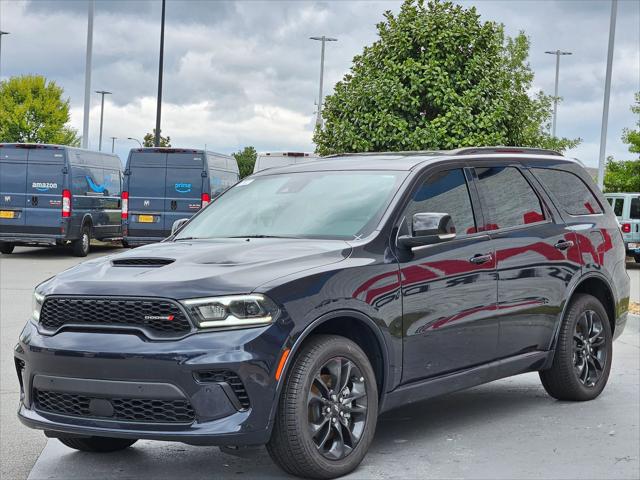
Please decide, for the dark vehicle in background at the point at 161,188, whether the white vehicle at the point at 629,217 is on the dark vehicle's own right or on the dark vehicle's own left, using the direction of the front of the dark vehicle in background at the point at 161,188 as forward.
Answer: on the dark vehicle's own right

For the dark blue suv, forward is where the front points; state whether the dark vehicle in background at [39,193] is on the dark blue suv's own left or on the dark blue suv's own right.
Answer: on the dark blue suv's own right

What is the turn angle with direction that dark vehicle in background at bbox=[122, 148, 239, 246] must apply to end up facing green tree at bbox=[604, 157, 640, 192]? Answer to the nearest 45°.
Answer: approximately 45° to its right

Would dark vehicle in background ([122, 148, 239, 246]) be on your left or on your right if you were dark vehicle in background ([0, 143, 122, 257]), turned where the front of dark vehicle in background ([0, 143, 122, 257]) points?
on your right

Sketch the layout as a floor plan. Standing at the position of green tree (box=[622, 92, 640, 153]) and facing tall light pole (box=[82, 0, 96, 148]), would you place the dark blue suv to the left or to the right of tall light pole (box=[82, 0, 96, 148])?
left

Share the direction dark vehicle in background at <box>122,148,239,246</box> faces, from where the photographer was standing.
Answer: facing away from the viewer

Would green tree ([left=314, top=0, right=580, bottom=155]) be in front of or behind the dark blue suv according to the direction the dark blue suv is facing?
behind

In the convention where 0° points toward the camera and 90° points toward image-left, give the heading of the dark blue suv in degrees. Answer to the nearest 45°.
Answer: approximately 45°

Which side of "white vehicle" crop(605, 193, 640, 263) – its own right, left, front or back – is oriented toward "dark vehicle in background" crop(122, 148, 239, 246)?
left

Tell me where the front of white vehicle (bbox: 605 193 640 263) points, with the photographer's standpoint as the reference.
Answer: facing away from the viewer and to the left of the viewer

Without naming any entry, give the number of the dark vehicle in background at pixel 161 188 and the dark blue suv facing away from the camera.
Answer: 1

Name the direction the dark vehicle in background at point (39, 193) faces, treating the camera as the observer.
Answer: facing away from the viewer and to the right of the viewer
